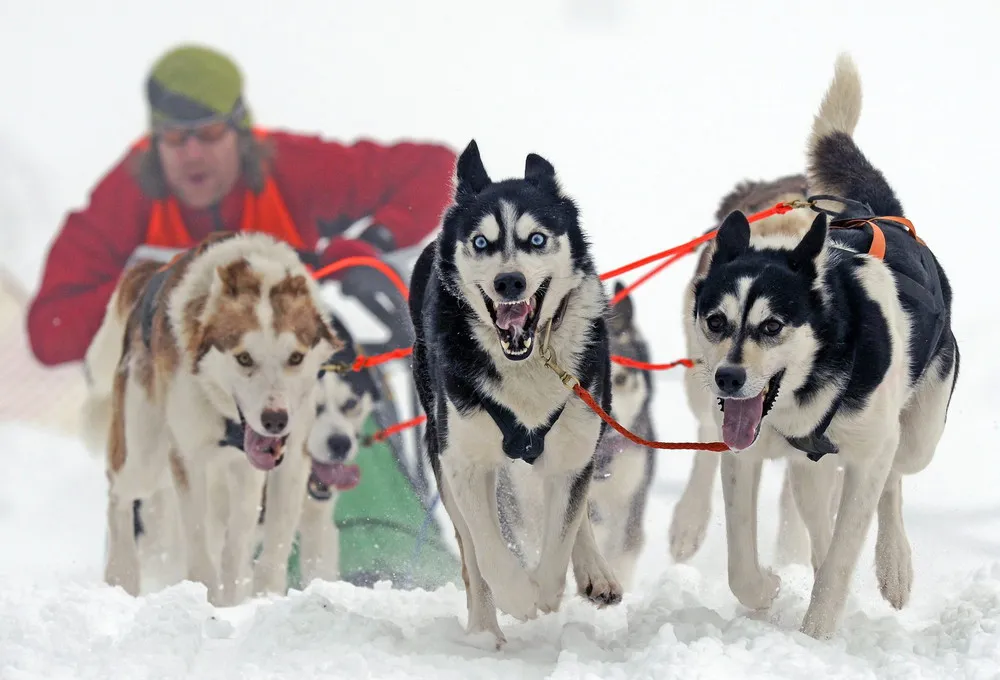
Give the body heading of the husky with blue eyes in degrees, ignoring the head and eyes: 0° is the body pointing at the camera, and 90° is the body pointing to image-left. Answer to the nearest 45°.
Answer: approximately 0°

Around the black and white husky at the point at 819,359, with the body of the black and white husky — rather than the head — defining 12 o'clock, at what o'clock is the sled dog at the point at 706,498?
The sled dog is roughly at 4 o'clock from the black and white husky.

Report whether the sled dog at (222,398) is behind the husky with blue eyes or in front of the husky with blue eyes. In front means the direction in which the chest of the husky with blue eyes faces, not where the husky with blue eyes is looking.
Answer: behind

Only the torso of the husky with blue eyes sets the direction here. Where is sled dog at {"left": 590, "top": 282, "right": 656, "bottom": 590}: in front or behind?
behind

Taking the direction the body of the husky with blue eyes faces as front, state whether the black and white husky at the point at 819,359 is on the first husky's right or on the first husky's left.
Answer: on the first husky's left

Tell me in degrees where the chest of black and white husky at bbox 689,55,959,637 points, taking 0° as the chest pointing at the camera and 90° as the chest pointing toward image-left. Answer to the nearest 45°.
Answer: approximately 45°

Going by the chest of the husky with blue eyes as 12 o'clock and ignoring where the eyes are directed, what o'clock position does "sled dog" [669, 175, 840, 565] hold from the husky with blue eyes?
The sled dog is roughly at 7 o'clock from the husky with blue eyes.

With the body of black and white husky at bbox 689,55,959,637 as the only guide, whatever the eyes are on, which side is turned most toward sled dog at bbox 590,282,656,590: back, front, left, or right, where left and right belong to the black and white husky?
right
